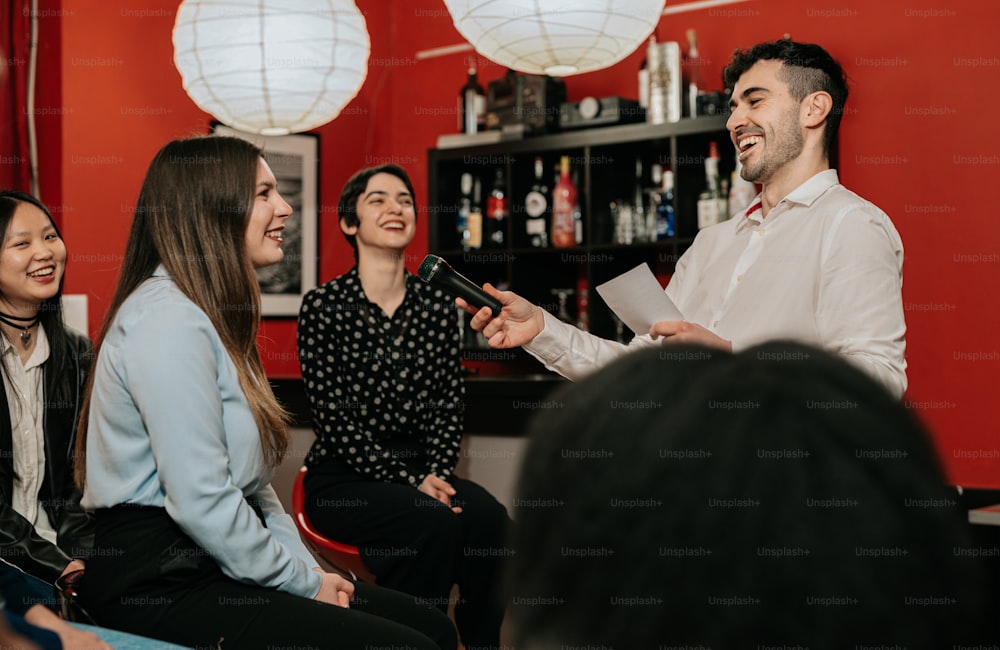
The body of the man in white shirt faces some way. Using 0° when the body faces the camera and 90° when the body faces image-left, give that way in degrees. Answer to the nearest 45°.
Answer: approximately 45°

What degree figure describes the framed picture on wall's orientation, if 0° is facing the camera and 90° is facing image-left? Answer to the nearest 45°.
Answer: approximately 0°

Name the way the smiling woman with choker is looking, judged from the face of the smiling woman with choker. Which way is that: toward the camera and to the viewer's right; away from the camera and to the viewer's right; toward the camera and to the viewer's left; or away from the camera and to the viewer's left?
toward the camera and to the viewer's right

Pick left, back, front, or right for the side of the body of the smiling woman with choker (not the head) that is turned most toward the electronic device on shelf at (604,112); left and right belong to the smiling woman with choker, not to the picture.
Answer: left

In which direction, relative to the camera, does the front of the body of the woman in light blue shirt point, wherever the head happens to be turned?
to the viewer's right

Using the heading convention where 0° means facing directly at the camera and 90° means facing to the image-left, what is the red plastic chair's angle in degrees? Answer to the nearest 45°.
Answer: approximately 315°

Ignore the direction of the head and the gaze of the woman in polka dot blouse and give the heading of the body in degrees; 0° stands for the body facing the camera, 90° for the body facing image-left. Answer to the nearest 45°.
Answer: approximately 315°

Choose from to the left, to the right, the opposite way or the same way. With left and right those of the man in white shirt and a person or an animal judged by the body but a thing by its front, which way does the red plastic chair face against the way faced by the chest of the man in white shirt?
to the left

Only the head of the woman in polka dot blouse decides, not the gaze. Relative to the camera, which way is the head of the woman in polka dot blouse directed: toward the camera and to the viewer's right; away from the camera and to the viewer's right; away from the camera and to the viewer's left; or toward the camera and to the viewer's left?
toward the camera and to the viewer's right
